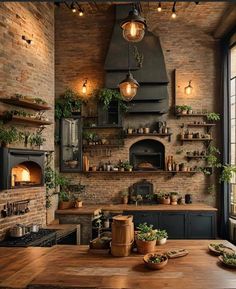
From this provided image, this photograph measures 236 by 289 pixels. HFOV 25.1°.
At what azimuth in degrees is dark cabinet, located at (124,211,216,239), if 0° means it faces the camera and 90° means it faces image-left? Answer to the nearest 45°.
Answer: approximately 0°

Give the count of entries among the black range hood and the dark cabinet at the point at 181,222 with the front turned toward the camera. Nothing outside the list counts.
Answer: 2

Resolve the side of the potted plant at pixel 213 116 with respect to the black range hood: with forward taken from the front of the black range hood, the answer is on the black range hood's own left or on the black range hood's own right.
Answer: on the black range hood's own left

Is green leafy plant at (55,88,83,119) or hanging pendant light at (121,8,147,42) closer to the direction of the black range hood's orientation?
the hanging pendant light

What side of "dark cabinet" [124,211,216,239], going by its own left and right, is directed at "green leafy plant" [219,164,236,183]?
left
